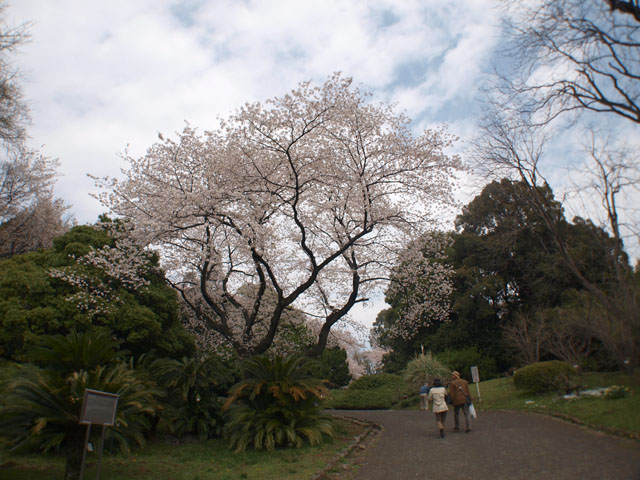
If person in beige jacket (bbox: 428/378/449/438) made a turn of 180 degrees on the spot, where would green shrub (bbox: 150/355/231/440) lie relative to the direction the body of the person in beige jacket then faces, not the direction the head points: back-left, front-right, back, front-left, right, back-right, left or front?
right

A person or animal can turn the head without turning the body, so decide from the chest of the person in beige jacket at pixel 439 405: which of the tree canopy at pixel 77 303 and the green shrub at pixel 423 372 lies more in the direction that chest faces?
the green shrub

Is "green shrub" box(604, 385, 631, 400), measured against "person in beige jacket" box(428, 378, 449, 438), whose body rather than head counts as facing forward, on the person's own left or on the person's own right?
on the person's own right

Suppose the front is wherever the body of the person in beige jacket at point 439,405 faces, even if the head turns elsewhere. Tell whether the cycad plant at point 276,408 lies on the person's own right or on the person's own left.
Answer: on the person's own left

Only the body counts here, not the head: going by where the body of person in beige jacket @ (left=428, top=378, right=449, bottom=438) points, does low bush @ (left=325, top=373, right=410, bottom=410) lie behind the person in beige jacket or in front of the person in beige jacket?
in front

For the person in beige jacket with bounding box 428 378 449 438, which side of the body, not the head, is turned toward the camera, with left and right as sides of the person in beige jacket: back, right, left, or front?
back

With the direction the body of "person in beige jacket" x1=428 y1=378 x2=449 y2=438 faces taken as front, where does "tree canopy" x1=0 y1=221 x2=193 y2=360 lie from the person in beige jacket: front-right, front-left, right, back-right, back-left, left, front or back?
left

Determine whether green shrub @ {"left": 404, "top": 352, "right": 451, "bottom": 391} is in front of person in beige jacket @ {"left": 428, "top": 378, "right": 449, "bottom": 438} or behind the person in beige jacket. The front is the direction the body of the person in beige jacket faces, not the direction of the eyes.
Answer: in front

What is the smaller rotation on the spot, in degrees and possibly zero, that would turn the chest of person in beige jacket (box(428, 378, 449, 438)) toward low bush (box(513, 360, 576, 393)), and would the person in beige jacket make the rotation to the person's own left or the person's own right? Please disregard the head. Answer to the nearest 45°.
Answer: approximately 45° to the person's own right

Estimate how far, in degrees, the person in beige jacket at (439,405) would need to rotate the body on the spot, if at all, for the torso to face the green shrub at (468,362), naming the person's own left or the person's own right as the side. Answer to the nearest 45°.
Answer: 0° — they already face it

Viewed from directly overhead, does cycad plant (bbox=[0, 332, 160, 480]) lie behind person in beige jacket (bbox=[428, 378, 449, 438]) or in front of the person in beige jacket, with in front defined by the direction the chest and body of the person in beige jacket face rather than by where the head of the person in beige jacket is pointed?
behind

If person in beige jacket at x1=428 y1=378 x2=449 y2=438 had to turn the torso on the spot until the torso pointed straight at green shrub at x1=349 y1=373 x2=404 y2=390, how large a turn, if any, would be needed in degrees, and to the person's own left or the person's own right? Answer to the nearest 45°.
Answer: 0° — they already face it
